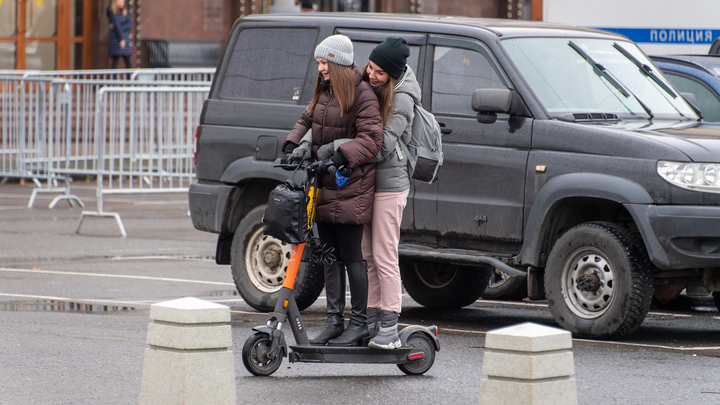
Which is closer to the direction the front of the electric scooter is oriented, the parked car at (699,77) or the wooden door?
the wooden door

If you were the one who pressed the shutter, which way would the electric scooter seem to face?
facing to the left of the viewer

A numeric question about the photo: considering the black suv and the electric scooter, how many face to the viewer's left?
1

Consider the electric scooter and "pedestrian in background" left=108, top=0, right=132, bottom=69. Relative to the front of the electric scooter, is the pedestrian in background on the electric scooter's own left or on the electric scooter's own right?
on the electric scooter's own right

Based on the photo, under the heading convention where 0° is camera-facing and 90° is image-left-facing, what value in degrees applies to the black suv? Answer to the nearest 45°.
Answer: approximately 315°

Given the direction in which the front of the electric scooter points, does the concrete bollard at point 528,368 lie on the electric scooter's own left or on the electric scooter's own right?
on the electric scooter's own left

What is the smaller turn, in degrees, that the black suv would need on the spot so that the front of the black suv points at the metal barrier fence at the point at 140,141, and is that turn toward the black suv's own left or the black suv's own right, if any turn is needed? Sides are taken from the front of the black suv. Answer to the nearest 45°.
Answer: approximately 180°

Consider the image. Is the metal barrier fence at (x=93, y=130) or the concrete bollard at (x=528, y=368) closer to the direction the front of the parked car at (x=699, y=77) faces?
the concrete bollard

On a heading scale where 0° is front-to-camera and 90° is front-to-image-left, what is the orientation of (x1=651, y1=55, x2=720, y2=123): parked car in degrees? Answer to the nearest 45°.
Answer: approximately 315°

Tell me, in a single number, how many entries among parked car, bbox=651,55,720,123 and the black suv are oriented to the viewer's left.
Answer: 0
